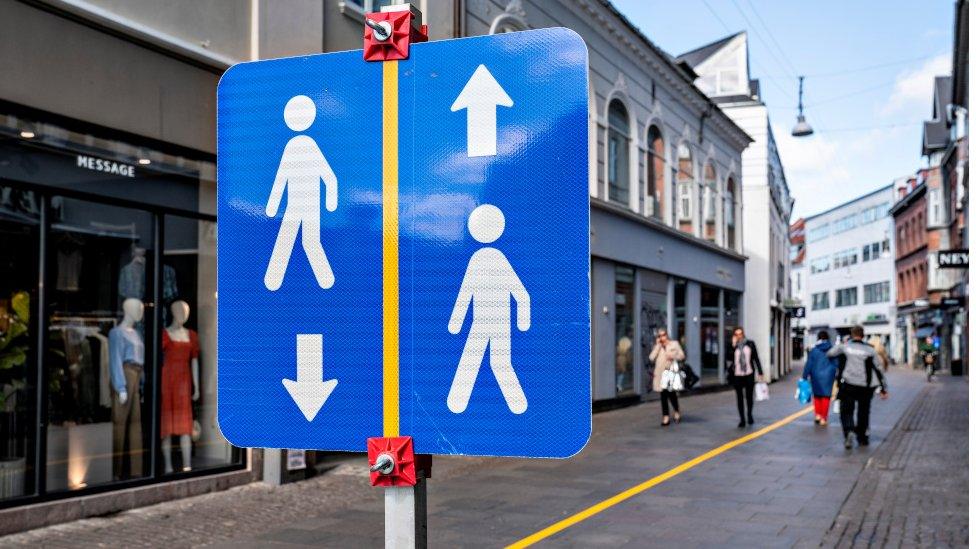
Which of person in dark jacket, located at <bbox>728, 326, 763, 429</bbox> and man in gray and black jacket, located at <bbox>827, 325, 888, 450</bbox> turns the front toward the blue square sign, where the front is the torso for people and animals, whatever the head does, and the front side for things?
the person in dark jacket

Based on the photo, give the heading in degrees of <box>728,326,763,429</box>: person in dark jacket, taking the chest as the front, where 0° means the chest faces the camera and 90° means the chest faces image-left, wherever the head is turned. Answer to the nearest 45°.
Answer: approximately 0°

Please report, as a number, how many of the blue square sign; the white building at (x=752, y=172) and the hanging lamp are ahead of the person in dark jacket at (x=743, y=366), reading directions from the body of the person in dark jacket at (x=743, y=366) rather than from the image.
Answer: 1

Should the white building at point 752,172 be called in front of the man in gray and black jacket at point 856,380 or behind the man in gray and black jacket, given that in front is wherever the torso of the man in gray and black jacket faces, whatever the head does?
in front

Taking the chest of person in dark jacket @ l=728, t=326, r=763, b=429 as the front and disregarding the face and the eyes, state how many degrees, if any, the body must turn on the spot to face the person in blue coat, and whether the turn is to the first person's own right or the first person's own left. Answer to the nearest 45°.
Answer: approximately 90° to the first person's own left

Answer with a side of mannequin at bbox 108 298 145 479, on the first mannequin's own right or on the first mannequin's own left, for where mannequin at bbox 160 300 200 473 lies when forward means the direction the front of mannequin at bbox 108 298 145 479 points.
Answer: on the first mannequin's own left

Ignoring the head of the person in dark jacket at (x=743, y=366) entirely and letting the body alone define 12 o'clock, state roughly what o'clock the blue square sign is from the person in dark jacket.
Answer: The blue square sign is roughly at 12 o'clock from the person in dark jacket.

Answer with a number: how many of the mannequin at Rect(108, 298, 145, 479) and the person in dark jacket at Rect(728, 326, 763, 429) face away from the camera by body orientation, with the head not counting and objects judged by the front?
0

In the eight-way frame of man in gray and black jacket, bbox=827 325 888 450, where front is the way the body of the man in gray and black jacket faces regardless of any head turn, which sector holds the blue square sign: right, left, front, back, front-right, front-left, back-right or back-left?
back

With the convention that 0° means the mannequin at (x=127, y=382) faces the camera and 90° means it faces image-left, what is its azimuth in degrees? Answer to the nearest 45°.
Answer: approximately 315°

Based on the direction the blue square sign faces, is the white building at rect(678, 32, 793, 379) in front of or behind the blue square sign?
behind

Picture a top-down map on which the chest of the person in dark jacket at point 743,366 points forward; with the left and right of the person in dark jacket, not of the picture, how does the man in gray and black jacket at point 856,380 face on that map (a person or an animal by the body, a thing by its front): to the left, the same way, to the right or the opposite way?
the opposite way
